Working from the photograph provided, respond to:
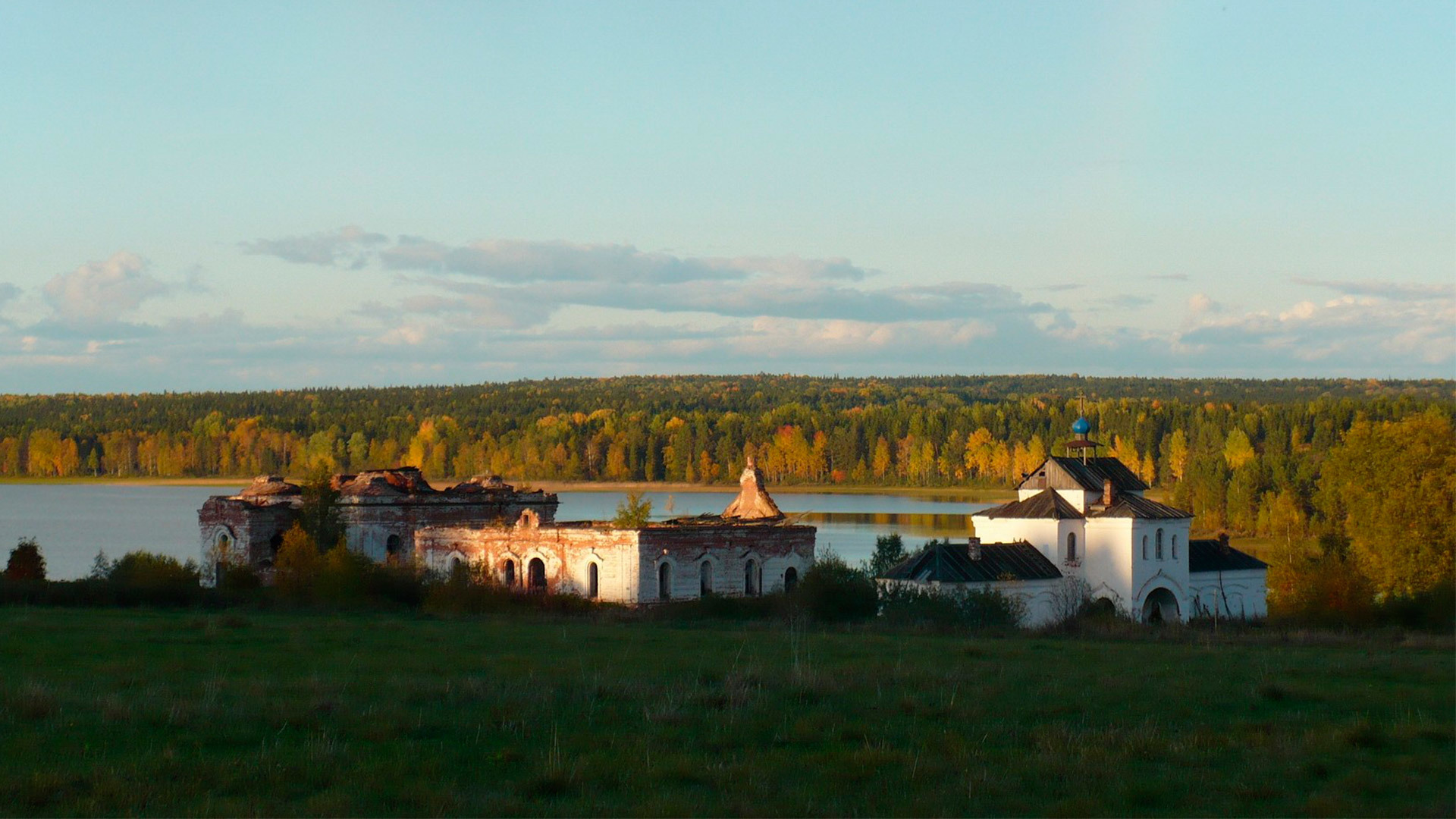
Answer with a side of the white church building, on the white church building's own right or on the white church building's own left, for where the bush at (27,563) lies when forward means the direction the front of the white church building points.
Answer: on the white church building's own right

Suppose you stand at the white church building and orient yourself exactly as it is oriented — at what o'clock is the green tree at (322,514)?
The green tree is roughly at 4 o'clock from the white church building.

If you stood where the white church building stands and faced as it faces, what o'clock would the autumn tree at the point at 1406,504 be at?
The autumn tree is roughly at 9 o'clock from the white church building.

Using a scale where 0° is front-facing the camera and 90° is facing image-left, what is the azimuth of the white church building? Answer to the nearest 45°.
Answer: approximately 315°

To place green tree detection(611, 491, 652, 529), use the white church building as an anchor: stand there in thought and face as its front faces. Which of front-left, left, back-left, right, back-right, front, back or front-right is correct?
back-right

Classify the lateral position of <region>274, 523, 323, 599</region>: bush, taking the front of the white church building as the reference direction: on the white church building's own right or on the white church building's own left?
on the white church building's own right

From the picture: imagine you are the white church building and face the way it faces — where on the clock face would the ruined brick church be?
The ruined brick church is roughly at 4 o'clock from the white church building.

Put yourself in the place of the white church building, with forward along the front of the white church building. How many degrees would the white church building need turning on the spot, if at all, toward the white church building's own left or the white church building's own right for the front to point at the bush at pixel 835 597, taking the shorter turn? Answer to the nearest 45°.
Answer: approximately 90° to the white church building's own right

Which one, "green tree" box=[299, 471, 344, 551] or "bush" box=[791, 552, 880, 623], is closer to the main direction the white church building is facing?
the bush

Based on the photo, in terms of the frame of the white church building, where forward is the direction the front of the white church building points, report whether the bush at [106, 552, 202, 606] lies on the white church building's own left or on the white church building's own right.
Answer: on the white church building's own right
